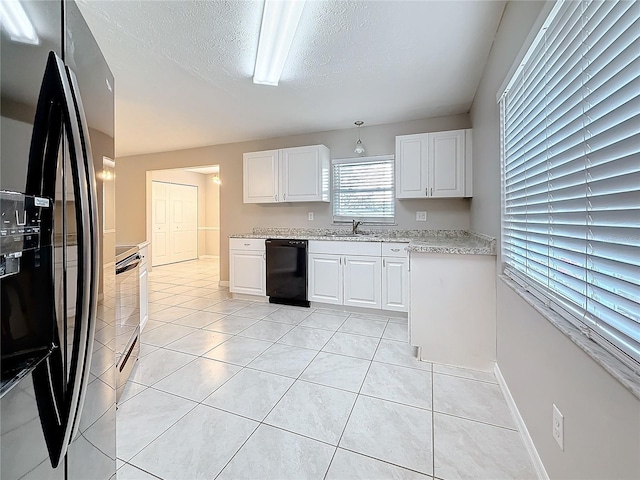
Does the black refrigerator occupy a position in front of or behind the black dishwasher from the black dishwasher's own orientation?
in front

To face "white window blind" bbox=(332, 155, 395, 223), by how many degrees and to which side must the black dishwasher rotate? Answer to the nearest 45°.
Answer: approximately 135° to its left

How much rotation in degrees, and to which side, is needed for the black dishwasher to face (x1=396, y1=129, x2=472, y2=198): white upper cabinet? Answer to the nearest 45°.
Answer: approximately 135° to its left

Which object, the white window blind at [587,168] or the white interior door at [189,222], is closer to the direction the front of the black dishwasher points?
the white window blind

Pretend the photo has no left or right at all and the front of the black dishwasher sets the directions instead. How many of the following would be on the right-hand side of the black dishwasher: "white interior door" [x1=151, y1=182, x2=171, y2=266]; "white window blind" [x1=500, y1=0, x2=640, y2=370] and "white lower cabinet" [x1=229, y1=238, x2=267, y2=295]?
2

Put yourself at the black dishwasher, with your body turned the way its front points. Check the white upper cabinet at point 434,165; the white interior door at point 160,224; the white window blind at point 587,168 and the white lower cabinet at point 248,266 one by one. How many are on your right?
2

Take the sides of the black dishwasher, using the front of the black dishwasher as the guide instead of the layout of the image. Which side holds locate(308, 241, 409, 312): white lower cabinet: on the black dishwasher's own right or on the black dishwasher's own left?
on the black dishwasher's own left

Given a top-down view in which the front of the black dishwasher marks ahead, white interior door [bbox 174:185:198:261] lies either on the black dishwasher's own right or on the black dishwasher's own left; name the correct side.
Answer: on the black dishwasher's own right

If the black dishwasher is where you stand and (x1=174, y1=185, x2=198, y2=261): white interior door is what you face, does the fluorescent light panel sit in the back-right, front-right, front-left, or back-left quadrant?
back-left

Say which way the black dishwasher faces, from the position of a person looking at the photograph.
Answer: facing the viewer and to the left of the viewer

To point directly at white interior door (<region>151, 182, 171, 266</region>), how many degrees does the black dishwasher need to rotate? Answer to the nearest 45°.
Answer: approximately 90° to its right

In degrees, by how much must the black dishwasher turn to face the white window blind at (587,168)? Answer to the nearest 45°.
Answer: approximately 45° to its left
